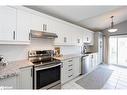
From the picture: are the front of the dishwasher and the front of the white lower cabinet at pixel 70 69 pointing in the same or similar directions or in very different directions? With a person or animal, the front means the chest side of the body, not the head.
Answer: same or similar directions

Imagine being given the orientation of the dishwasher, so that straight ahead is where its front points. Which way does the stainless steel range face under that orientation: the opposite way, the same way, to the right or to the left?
the same way

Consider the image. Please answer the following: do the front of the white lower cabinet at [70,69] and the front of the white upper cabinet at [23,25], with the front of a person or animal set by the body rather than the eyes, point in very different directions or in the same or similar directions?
same or similar directions

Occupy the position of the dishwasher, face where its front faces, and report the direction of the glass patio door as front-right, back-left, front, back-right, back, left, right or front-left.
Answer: left

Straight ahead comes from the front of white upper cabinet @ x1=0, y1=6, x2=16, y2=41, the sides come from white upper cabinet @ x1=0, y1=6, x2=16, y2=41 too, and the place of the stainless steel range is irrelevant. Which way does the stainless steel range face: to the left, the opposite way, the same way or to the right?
the same way

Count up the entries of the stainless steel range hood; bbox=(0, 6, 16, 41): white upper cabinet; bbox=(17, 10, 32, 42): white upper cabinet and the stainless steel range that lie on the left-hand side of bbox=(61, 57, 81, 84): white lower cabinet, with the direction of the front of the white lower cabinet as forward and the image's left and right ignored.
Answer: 0

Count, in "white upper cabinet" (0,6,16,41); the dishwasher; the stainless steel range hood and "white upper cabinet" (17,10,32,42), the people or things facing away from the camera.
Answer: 0

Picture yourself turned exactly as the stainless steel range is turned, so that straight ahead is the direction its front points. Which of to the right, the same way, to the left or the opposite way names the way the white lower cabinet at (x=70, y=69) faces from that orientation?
the same way

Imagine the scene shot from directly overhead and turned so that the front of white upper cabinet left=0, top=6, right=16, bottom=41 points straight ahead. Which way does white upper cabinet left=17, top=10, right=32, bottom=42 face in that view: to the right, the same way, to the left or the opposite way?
the same way

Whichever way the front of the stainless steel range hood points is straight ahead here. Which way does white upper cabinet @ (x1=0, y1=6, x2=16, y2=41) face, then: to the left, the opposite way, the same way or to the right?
the same way

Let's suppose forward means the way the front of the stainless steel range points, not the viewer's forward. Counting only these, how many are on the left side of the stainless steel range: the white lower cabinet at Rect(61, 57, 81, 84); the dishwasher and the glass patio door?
3

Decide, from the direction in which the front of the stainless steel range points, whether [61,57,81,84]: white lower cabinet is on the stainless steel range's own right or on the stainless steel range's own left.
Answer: on the stainless steel range's own left

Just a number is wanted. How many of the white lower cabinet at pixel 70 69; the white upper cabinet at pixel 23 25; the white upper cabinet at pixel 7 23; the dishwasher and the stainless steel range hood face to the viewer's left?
0

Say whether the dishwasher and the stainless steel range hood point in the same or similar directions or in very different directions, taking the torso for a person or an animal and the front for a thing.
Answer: same or similar directions

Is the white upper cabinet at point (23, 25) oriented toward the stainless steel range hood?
no

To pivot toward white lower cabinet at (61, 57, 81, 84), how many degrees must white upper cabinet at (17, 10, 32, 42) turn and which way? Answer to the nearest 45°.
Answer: approximately 90° to its left

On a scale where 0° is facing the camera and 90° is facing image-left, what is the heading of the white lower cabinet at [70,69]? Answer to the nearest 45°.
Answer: approximately 315°

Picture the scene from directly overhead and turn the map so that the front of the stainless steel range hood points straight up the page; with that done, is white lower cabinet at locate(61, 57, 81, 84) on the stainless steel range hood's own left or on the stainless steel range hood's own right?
on the stainless steel range hood's own left

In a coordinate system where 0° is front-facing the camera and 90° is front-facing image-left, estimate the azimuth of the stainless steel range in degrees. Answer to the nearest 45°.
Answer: approximately 315°

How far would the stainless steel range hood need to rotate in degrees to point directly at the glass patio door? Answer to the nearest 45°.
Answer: approximately 90° to its left

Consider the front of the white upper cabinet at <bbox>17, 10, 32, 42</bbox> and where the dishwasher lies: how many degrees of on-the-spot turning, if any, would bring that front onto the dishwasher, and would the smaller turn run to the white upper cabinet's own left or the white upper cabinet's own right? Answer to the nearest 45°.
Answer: approximately 90° to the white upper cabinet's own left

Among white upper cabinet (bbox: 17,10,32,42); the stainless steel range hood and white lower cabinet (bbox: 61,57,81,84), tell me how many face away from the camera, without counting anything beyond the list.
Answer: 0
